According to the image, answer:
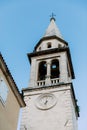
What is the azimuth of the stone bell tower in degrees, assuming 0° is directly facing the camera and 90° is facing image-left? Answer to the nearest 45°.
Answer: approximately 0°
